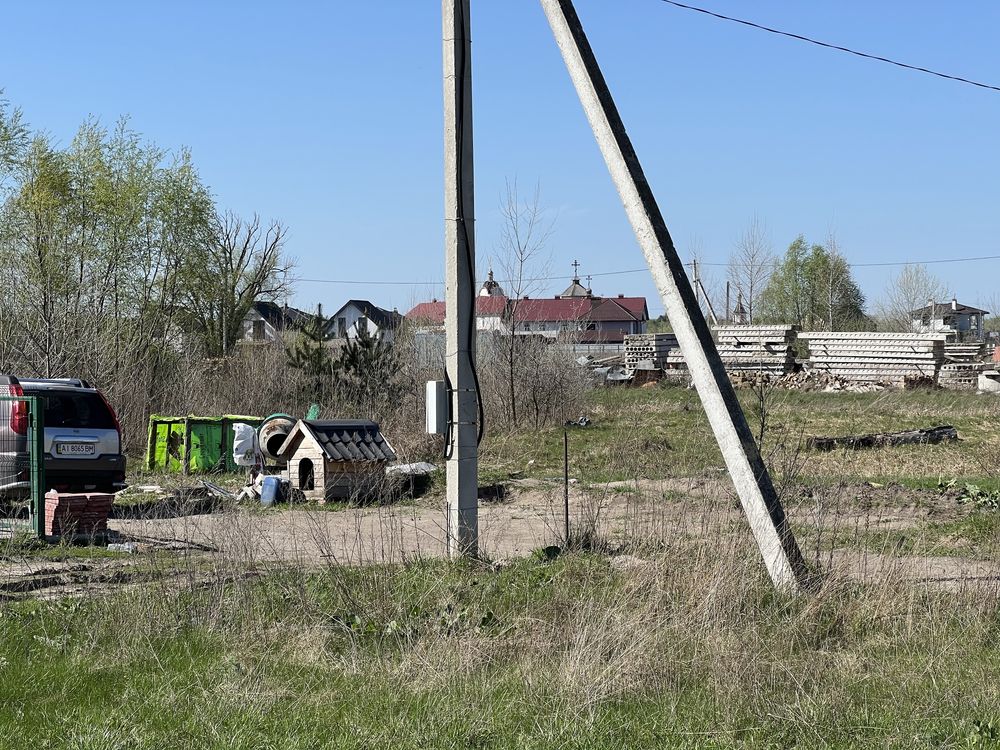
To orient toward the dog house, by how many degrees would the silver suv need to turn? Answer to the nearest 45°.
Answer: approximately 135° to its right

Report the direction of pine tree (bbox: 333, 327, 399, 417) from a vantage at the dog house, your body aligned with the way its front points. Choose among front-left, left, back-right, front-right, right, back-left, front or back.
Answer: back-right

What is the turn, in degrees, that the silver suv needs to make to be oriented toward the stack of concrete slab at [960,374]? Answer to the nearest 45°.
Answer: approximately 90° to its right

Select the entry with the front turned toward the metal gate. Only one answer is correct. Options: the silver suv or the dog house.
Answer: the dog house

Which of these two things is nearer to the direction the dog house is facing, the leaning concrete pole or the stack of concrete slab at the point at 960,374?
the leaning concrete pole

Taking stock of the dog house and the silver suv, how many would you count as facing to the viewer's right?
0

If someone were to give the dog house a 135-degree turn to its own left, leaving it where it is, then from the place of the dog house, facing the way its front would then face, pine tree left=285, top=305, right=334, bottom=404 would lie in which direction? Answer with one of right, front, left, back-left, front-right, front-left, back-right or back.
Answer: left

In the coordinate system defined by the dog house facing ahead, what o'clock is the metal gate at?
The metal gate is roughly at 12 o'clock from the dog house.

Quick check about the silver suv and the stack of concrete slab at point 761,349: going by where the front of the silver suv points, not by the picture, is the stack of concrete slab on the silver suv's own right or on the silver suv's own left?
on the silver suv's own right

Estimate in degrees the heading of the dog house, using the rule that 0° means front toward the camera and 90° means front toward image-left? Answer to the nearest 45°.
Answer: approximately 45°

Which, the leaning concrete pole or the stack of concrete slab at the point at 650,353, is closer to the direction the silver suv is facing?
the stack of concrete slab

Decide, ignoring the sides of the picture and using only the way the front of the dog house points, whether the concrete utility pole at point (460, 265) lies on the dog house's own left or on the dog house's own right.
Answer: on the dog house's own left

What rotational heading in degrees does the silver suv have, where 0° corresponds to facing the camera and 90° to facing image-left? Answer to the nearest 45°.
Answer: approximately 135°
